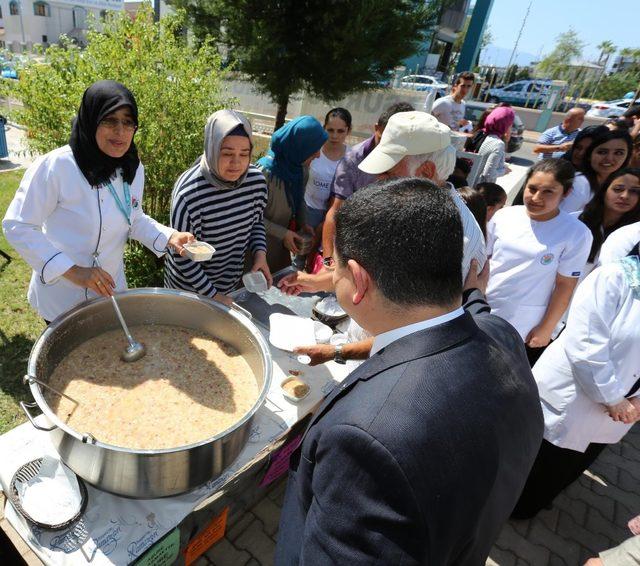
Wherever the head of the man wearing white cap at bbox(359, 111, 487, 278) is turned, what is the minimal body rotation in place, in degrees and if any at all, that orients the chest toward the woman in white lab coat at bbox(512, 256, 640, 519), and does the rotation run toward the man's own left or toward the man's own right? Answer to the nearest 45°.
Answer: approximately 180°

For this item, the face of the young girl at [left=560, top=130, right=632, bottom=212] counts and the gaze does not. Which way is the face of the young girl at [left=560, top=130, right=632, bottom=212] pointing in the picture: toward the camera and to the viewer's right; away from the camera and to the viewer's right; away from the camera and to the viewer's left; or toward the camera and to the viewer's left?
toward the camera and to the viewer's left

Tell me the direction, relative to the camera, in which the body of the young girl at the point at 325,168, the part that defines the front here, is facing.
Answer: toward the camera

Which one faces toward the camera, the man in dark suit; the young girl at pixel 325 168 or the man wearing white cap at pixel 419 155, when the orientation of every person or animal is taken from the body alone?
the young girl

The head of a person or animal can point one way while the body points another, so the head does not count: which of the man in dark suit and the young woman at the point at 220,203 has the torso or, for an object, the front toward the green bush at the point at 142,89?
the man in dark suit

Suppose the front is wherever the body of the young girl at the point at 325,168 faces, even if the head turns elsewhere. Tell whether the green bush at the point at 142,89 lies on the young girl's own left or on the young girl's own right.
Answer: on the young girl's own right

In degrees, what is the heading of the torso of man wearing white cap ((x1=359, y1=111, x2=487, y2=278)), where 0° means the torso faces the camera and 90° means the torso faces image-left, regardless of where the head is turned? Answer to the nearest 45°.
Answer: approximately 90°

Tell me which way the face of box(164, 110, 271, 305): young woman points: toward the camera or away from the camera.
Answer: toward the camera

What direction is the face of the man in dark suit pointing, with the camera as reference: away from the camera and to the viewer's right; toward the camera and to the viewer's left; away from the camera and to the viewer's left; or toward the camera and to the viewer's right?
away from the camera and to the viewer's left

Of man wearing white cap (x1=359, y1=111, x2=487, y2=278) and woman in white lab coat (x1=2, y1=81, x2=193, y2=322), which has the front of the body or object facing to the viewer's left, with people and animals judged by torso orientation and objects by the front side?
the man wearing white cap

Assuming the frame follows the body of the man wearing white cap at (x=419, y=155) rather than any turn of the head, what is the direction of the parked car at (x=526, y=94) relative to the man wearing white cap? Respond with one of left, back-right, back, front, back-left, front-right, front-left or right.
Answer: right

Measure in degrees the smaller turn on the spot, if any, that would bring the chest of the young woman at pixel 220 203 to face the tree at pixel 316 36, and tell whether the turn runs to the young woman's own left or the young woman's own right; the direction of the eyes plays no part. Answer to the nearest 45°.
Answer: approximately 135° to the young woman's own left
